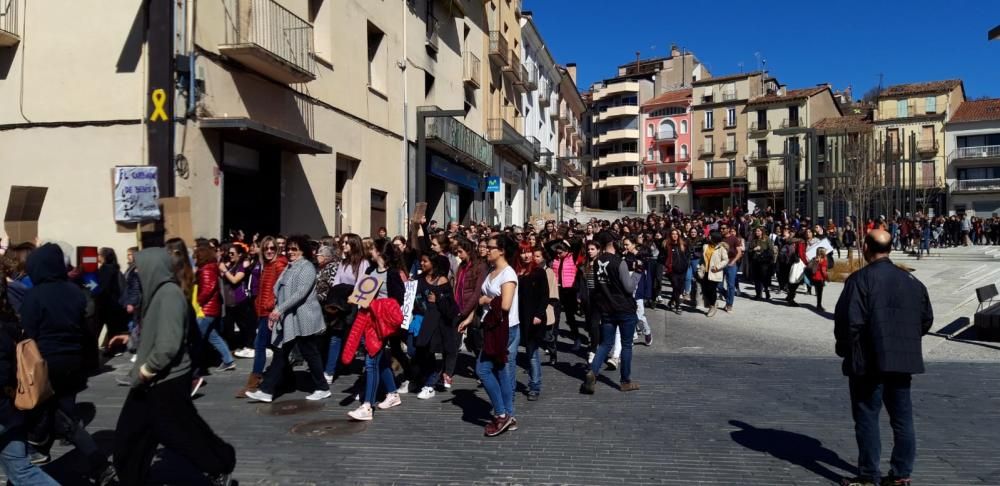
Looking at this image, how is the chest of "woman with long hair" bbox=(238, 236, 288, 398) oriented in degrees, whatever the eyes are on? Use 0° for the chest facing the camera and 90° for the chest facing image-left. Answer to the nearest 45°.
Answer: approximately 45°

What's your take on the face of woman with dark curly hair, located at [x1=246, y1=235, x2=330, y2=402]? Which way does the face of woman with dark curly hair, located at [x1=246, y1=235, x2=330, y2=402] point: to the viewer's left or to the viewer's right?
to the viewer's left

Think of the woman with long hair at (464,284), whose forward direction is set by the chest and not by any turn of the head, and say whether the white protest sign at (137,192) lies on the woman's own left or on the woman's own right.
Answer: on the woman's own right

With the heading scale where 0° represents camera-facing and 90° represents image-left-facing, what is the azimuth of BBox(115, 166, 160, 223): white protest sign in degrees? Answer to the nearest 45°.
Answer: approximately 0°

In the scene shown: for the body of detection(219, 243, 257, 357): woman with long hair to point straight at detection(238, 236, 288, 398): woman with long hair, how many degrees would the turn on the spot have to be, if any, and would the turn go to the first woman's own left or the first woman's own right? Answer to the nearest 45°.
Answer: approximately 45° to the first woman's own left

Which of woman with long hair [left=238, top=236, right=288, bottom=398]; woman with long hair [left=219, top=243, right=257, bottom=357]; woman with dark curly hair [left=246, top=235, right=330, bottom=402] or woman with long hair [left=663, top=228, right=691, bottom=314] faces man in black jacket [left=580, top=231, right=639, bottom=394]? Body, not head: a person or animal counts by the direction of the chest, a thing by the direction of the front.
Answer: woman with long hair [left=663, top=228, right=691, bottom=314]

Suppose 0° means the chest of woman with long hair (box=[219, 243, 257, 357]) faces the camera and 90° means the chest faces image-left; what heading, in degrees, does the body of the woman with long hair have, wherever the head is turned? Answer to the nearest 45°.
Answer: approximately 45°

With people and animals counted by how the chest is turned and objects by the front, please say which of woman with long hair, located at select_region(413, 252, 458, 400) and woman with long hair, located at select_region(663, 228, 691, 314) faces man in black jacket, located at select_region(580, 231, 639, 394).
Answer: woman with long hair, located at select_region(663, 228, 691, 314)

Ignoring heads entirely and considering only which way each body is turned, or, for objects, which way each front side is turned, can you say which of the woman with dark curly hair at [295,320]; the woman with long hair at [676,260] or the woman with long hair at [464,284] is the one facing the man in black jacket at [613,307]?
the woman with long hair at [676,260]

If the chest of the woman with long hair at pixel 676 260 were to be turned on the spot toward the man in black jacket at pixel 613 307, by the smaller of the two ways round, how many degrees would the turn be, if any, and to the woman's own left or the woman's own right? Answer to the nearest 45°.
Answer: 0° — they already face them

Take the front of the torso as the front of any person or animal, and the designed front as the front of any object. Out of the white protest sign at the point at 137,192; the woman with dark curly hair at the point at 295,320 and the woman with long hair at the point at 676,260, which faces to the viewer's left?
the woman with dark curly hair at the point at 295,320

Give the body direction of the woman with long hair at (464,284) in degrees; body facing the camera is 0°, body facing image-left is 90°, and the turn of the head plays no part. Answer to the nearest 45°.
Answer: approximately 45°

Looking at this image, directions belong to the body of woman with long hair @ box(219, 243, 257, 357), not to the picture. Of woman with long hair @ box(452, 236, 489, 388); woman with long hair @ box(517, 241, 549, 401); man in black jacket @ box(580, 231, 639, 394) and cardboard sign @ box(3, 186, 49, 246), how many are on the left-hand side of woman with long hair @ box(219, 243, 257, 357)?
3

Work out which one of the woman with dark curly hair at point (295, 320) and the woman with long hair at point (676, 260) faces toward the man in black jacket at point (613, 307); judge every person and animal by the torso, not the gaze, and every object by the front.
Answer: the woman with long hair at point (676, 260)

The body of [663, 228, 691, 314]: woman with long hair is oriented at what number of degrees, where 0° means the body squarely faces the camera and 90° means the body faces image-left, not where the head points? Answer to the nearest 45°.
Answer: approximately 0°

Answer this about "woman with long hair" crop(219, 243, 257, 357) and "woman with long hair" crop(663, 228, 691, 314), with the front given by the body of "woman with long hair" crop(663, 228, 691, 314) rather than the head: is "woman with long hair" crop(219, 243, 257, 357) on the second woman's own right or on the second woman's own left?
on the second woman's own right
